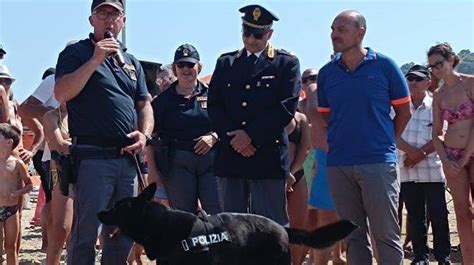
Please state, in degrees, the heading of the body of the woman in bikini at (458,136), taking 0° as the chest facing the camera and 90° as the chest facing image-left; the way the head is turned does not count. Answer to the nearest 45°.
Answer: approximately 45°

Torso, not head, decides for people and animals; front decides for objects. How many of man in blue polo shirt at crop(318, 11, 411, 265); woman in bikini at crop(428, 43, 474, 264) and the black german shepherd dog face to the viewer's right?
0

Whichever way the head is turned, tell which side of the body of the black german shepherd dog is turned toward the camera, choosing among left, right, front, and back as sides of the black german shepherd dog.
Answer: left

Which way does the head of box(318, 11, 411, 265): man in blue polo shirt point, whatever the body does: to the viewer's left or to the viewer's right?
to the viewer's left

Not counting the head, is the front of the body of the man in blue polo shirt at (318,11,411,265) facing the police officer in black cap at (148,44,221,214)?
no

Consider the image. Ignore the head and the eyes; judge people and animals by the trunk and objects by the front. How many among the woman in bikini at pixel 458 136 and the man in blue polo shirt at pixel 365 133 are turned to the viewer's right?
0

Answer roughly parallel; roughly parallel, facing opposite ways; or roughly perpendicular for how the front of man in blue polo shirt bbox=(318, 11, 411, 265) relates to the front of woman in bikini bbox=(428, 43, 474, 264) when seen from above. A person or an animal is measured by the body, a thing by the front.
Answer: roughly parallel

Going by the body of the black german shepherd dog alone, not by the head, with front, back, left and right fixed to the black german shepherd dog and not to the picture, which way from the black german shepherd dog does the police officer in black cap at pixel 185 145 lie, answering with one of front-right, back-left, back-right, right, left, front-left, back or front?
right

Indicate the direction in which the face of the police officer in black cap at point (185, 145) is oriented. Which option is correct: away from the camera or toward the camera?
toward the camera
